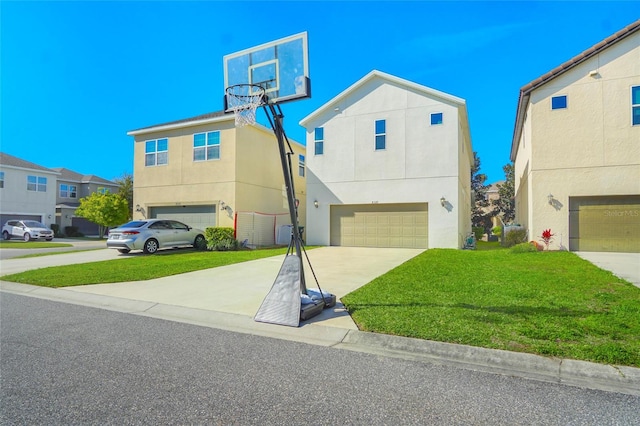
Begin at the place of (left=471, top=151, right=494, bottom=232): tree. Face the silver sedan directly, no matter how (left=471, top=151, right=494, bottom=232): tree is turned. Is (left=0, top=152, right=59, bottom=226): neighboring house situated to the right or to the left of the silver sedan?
right

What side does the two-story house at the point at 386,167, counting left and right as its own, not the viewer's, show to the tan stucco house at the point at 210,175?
right

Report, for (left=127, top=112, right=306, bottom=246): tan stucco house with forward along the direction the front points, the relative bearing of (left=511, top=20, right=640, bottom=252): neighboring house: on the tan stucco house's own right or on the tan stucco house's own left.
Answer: on the tan stucco house's own left

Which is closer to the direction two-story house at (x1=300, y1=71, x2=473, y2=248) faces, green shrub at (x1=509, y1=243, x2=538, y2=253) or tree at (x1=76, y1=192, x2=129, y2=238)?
the green shrub

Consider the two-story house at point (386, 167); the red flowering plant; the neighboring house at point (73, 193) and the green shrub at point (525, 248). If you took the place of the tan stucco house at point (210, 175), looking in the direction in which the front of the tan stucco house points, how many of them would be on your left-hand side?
3

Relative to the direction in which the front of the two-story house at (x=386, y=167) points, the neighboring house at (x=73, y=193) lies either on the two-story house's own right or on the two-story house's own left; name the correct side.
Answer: on the two-story house's own right

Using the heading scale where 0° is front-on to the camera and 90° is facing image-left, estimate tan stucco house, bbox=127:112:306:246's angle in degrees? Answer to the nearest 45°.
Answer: approximately 45°

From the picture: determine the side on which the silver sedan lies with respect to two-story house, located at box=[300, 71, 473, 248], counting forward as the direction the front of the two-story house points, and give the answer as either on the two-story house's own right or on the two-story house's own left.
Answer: on the two-story house's own right

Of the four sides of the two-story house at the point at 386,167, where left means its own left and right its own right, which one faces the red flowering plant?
left

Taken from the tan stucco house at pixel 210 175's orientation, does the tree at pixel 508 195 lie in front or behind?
behind

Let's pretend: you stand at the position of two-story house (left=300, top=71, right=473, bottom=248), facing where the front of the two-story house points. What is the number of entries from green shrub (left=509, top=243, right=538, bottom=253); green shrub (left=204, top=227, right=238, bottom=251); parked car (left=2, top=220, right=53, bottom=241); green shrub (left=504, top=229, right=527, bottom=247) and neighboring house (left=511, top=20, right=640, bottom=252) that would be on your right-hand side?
2
